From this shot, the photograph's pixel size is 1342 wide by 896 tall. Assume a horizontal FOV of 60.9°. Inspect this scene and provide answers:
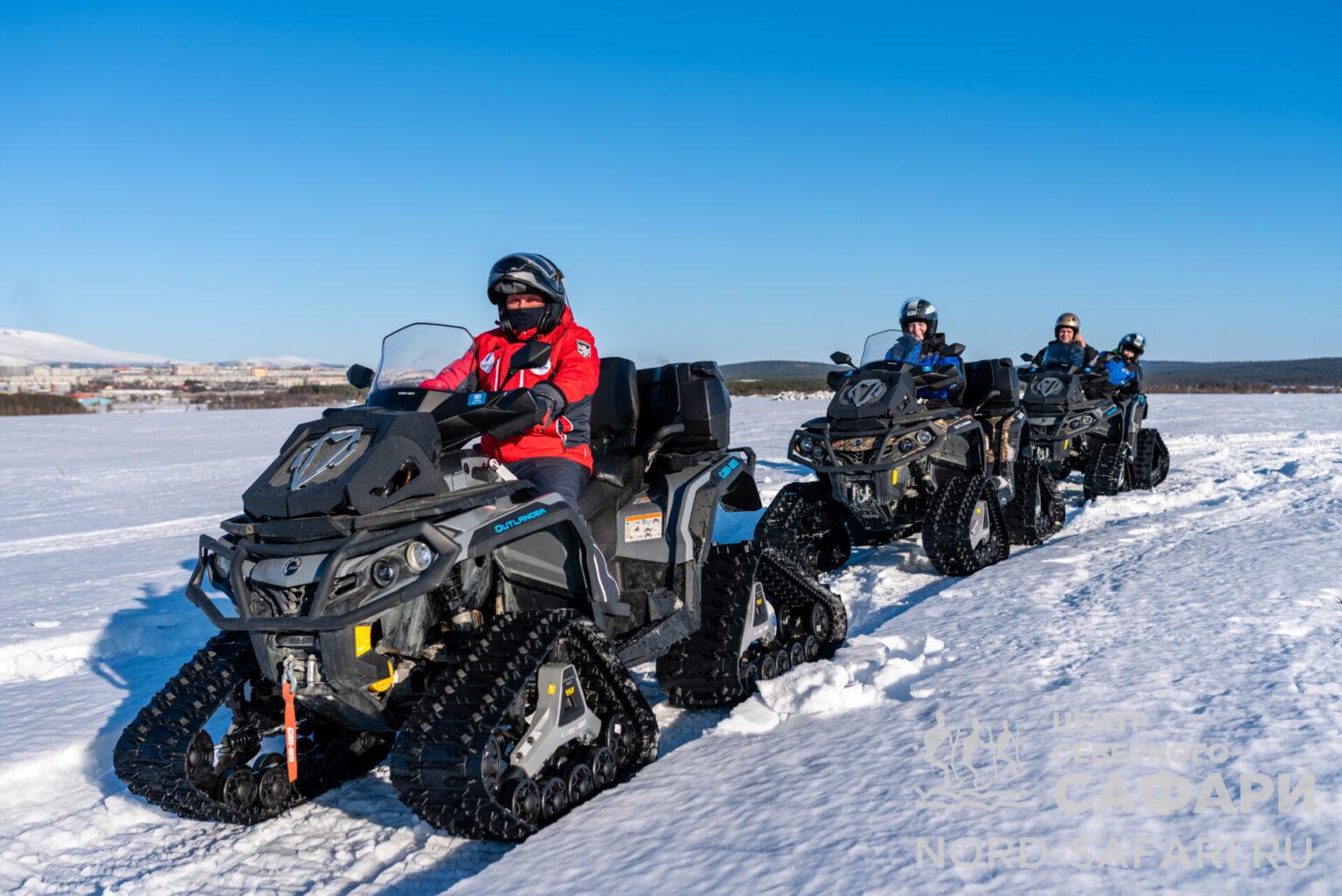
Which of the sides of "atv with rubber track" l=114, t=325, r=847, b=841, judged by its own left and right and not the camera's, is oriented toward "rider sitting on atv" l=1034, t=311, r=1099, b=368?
back

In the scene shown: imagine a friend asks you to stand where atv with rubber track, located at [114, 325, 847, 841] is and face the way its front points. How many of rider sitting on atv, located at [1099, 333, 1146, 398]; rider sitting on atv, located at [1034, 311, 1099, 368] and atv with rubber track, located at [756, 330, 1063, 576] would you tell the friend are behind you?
3

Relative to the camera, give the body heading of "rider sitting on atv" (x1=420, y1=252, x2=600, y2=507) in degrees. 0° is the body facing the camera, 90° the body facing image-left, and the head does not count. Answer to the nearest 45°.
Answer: approximately 45°

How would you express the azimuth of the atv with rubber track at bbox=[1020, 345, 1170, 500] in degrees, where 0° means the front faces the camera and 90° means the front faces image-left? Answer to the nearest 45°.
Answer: approximately 45°

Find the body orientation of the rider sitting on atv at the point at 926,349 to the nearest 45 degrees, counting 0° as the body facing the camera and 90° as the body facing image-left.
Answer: approximately 45°

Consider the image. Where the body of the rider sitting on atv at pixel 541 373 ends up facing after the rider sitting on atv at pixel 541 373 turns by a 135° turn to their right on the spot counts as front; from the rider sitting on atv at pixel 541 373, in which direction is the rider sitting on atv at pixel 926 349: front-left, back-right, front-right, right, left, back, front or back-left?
front-right

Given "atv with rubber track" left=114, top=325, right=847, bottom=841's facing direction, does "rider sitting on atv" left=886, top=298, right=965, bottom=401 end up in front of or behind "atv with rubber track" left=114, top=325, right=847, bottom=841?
behind

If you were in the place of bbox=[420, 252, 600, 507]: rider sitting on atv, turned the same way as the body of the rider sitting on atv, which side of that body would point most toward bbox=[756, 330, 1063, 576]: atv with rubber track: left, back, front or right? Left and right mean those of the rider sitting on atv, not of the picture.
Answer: back

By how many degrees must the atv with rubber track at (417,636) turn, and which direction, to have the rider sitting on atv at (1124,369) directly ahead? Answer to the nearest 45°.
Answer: approximately 180°

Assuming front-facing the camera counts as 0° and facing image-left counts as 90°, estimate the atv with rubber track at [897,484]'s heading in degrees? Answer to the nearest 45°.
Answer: approximately 45°

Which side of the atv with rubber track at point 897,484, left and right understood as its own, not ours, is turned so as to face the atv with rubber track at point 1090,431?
back

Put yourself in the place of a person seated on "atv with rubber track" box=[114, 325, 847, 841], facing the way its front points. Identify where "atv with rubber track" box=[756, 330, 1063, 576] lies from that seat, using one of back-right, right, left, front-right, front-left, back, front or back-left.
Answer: back
